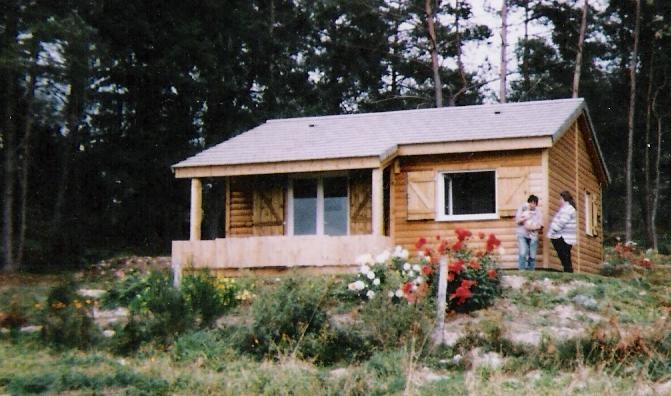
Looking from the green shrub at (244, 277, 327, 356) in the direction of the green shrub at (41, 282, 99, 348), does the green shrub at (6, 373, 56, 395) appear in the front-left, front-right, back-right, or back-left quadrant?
front-left

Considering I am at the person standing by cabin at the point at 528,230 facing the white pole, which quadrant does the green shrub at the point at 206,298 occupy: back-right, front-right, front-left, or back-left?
front-right

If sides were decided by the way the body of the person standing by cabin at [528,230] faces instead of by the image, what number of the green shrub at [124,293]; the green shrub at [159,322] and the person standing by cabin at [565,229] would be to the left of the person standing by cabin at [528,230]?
1

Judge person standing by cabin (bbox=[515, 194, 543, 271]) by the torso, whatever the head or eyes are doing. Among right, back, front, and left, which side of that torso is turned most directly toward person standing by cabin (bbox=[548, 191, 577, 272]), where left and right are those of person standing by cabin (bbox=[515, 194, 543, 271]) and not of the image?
left

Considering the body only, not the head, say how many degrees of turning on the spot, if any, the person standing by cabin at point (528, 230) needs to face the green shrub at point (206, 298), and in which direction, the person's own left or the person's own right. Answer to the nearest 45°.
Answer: approximately 45° to the person's own right

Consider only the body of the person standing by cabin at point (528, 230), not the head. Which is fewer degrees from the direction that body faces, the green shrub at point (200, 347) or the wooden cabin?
the green shrub

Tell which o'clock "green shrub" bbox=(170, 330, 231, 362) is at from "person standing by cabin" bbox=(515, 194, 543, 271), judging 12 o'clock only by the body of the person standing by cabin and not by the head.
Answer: The green shrub is roughly at 1 o'clock from the person standing by cabin.

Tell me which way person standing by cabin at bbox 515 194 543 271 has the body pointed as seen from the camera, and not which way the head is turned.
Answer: toward the camera

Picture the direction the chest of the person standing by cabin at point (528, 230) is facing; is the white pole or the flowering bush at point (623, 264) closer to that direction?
the white pole

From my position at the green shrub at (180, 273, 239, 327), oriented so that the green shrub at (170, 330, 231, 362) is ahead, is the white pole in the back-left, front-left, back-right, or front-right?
front-left

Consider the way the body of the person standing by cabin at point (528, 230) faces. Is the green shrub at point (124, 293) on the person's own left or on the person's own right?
on the person's own right

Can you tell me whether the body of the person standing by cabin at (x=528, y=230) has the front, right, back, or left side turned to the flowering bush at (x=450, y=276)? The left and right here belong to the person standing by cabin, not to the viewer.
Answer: front

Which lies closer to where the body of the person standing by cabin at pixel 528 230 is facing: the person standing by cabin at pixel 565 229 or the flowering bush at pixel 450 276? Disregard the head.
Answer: the flowering bush

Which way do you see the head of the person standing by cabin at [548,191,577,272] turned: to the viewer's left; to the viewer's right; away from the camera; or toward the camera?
to the viewer's left

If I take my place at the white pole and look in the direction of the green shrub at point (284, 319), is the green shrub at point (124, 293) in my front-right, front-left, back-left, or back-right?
front-right

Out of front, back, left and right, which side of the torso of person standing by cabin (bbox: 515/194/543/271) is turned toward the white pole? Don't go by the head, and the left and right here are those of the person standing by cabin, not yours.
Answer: front
